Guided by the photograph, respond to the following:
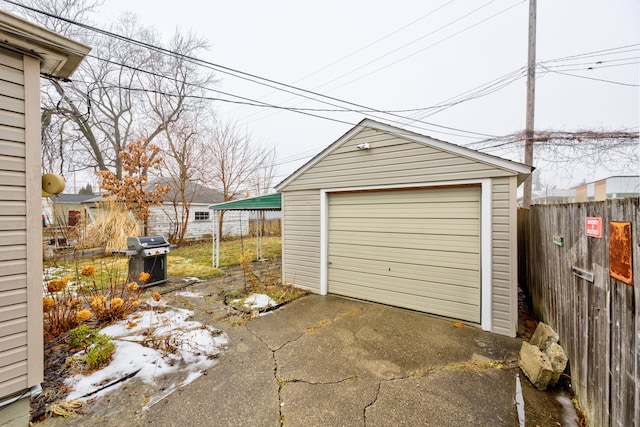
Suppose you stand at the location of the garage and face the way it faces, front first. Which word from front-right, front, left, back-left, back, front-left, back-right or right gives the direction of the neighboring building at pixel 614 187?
back

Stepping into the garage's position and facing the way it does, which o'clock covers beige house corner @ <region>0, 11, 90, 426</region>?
The beige house corner is roughly at 12 o'clock from the garage.

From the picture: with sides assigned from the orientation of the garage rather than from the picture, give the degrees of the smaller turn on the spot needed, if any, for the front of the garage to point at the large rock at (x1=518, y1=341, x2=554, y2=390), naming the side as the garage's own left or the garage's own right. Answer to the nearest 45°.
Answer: approximately 90° to the garage's own left

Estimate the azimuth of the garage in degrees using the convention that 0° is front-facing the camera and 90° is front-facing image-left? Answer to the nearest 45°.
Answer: approximately 45°

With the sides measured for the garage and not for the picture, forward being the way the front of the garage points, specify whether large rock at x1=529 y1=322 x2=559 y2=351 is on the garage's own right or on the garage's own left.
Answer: on the garage's own left

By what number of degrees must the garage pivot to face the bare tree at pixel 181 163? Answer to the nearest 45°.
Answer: approximately 90° to its right

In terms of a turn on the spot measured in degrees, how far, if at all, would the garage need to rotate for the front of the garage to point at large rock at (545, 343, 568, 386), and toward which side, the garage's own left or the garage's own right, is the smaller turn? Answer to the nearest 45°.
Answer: approximately 90° to the garage's own left
